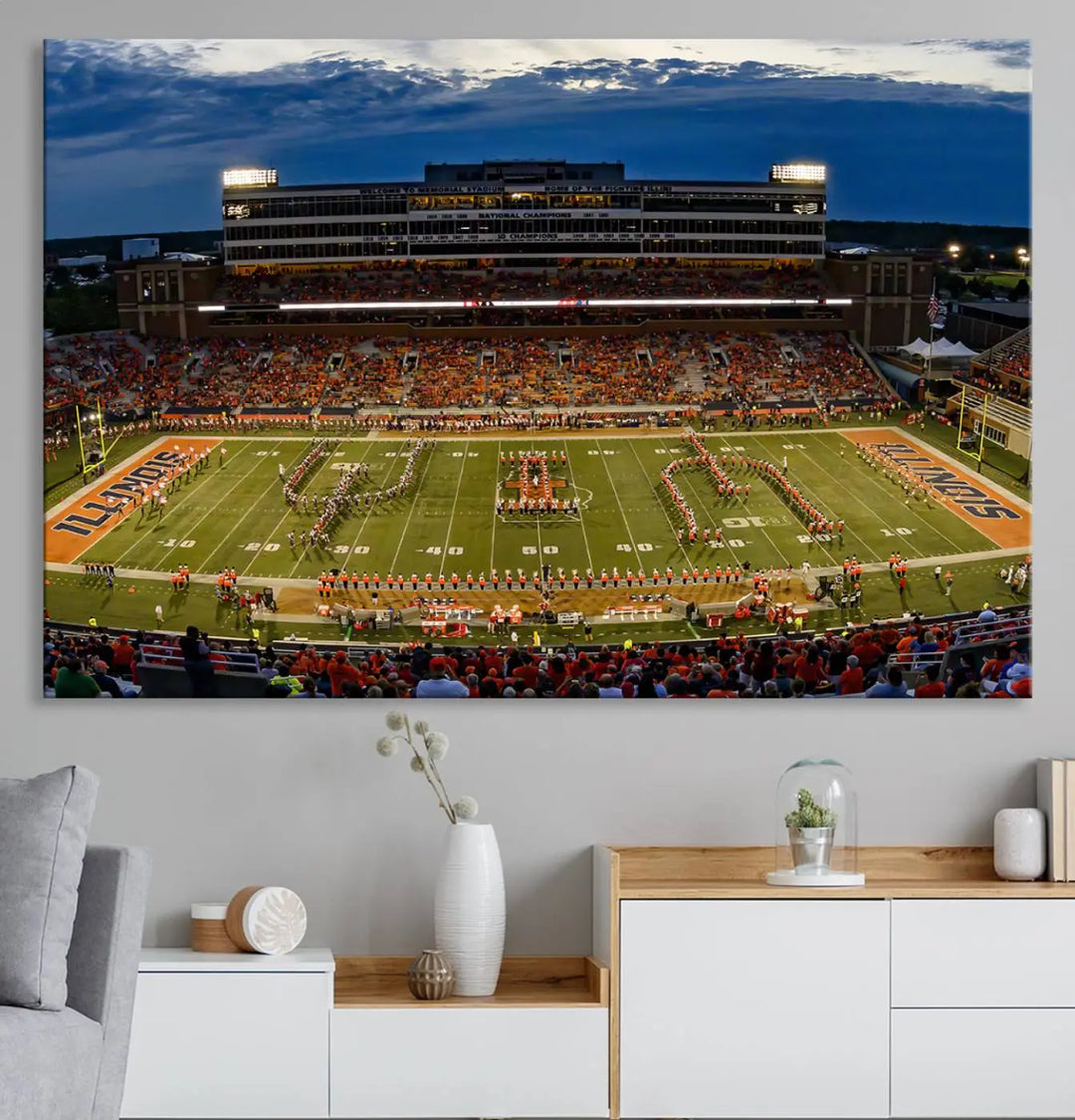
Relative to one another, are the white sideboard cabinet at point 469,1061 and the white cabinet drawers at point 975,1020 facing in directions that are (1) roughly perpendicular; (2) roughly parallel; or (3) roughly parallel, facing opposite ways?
roughly parallel

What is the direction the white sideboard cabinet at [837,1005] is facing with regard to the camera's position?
facing the viewer

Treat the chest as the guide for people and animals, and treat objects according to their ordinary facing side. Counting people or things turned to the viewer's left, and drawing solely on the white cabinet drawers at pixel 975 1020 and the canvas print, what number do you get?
0

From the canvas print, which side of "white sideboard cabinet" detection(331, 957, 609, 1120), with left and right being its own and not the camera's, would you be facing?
back

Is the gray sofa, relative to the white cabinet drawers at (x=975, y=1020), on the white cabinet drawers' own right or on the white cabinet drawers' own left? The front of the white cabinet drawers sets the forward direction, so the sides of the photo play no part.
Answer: on the white cabinet drawers' own right

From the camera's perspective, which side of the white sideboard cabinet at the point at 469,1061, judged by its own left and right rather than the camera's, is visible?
front

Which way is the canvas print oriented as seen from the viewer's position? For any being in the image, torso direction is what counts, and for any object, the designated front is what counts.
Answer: toward the camera
